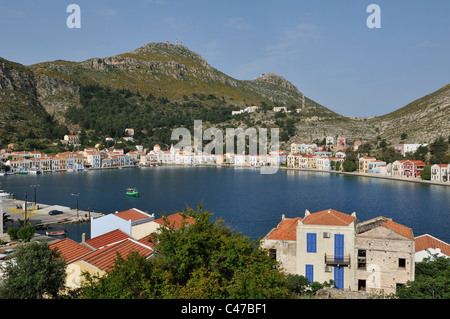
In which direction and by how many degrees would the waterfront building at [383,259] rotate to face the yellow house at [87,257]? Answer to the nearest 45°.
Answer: approximately 45° to its right

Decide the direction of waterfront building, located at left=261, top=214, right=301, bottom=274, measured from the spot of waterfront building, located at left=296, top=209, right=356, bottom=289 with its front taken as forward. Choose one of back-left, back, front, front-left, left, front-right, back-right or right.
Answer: right

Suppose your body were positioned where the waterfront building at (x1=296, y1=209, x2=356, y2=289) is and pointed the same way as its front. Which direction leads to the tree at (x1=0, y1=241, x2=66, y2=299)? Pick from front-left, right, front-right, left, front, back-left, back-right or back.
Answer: front-right

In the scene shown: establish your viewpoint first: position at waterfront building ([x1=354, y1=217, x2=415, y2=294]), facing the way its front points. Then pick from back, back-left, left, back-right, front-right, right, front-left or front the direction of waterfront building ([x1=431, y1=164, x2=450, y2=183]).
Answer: back

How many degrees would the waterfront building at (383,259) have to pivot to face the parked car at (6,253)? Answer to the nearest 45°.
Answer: approximately 90° to its right

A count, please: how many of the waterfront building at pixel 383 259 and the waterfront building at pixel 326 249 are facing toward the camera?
2

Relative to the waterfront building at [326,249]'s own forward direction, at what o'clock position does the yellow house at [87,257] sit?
The yellow house is roughly at 2 o'clock from the waterfront building.

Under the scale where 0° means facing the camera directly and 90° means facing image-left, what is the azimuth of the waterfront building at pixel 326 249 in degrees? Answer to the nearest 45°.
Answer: approximately 0°

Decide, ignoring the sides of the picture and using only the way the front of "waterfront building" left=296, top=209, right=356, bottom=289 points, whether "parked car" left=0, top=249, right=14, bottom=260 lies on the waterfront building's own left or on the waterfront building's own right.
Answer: on the waterfront building's own right

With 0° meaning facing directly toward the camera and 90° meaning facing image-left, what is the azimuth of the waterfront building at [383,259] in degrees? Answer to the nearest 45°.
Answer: approximately 0°

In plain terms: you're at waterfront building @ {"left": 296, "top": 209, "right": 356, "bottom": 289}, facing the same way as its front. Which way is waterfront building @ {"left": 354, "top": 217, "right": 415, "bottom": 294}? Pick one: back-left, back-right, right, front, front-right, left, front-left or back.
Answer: left
